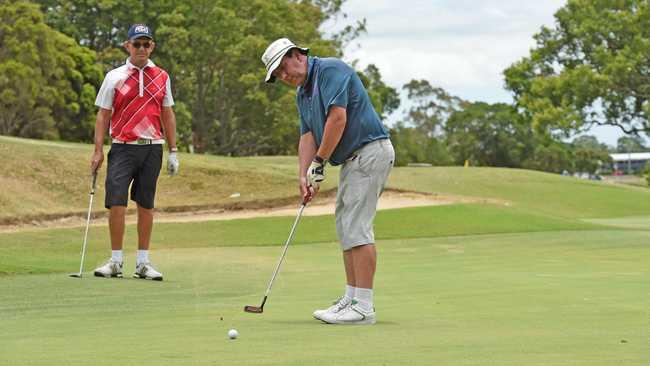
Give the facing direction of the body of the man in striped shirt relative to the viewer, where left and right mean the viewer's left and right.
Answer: facing the viewer

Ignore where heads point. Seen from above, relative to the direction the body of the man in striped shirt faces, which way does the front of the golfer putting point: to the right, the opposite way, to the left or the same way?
to the right

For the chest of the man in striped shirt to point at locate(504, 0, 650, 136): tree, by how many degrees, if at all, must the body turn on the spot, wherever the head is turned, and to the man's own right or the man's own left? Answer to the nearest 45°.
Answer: approximately 135° to the man's own left

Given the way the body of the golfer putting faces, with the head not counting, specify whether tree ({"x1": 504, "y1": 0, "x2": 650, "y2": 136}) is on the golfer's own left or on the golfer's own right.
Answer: on the golfer's own right

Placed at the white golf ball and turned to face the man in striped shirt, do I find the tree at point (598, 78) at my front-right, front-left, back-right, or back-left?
front-right

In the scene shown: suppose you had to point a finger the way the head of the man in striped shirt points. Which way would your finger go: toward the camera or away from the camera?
toward the camera

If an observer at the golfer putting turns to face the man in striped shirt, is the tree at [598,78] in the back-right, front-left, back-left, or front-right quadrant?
front-right

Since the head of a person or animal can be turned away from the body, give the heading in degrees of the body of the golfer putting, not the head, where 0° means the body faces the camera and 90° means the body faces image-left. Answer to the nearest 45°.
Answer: approximately 90°

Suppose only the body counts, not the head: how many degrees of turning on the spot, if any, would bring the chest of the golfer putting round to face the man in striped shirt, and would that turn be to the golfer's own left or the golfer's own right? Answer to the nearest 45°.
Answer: approximately 45° to the golfer's own right

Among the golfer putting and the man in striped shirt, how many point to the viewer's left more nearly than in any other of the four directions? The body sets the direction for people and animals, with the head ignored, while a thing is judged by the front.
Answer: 1
